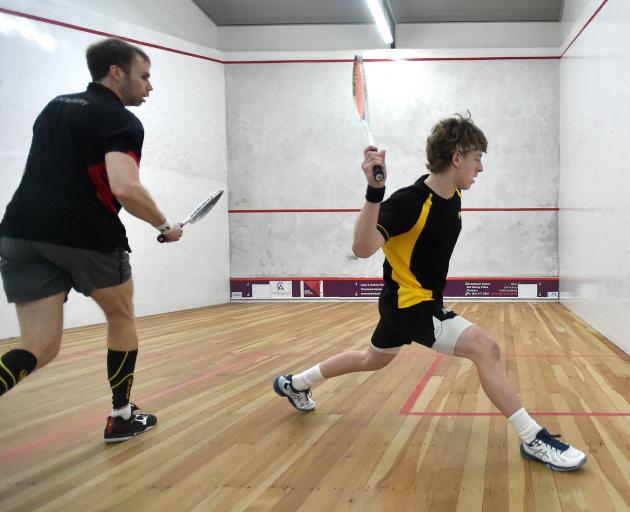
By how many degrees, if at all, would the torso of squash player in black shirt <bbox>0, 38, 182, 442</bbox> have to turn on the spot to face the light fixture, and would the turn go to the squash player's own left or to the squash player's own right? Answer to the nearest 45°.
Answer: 0° — they already face it

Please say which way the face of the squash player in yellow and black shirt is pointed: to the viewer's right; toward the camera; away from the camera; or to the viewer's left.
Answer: to the viewer's right

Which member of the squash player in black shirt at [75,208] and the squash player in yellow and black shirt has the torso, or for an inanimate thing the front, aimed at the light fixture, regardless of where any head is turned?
the squash player in black shirt

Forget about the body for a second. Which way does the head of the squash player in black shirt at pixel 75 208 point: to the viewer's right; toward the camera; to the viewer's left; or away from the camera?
to the viewer's right

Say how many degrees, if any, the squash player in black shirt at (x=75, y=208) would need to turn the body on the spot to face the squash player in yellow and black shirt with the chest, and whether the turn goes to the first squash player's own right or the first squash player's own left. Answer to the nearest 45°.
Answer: approximately 45° to the first squash player's own right

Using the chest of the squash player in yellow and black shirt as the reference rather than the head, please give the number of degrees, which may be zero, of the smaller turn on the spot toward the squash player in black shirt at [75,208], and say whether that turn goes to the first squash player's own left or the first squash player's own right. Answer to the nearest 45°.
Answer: approximately 180°

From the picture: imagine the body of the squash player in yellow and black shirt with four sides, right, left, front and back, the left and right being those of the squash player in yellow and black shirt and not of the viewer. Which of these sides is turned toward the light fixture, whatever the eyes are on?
left

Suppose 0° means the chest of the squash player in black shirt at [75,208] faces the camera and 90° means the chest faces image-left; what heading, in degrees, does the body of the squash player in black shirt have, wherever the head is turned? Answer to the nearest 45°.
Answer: approximately 225°

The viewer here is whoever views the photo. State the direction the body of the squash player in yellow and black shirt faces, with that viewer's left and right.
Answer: facing to the right of the viewer
